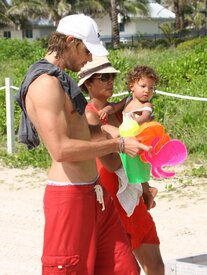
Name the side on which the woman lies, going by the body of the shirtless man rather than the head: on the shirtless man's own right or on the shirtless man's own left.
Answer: on the shirtless man's own left

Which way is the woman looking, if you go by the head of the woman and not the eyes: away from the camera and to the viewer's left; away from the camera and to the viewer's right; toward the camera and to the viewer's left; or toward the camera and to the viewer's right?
toward the camera and to the viewer's right

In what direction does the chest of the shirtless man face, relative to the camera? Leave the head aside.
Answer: to the viewer's right

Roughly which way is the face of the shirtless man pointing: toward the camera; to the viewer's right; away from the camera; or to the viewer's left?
to the viewer's right
